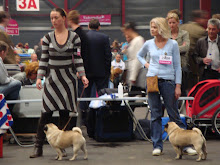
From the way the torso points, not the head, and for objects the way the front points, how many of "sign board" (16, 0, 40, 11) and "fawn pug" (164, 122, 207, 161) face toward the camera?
1

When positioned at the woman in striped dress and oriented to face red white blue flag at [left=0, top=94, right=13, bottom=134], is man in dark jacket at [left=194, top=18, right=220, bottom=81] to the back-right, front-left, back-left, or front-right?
back-right

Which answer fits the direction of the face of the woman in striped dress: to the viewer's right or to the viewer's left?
to the viewer's left

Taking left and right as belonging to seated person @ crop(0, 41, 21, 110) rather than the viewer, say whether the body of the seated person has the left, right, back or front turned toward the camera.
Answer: right

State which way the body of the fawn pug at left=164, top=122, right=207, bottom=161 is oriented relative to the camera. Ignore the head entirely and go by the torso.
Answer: to the viewer's left

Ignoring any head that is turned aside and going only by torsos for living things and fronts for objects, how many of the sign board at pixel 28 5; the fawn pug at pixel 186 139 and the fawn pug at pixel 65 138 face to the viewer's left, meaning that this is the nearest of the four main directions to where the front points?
2

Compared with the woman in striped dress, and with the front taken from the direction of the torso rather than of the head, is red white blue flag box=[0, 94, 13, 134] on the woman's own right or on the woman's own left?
on the woman's own right

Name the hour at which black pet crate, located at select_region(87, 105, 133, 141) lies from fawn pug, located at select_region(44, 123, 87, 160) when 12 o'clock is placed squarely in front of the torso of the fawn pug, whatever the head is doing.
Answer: The black pet crate is roughly at 4 o'clock from the fawn pug.

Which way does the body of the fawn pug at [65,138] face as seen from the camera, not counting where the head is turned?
to the viewer's left

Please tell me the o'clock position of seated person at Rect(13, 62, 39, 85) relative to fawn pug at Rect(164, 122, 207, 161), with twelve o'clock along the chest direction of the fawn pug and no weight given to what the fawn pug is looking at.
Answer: The seated person is roughly at 1 o'clock from the fawn pug.

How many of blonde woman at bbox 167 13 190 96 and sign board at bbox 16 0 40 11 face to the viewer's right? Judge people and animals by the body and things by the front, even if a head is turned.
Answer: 0
